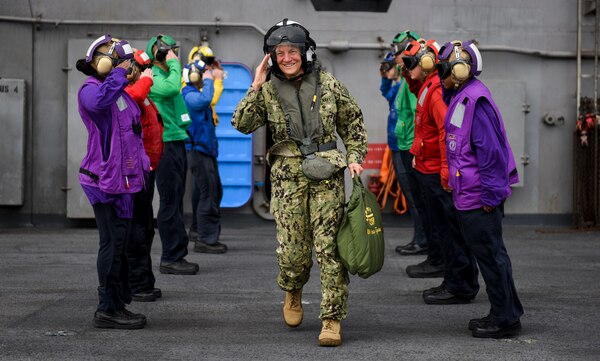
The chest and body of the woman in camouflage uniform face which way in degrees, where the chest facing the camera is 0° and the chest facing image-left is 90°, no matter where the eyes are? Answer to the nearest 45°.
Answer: approximately 0°

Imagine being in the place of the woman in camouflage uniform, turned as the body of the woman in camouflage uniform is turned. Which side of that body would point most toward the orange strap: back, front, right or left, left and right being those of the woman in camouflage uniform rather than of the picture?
back
